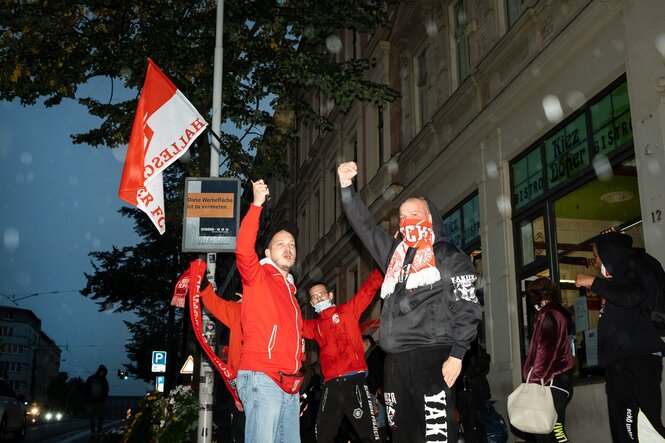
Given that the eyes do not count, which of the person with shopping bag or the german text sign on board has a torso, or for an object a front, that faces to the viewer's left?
the person with shopping bag

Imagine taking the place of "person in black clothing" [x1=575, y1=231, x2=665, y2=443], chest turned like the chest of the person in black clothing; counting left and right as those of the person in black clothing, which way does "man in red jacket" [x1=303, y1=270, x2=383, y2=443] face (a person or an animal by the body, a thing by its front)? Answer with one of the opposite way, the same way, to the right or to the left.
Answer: to the left

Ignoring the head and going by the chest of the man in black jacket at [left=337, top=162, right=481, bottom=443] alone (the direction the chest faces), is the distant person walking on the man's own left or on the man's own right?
on the man's own right

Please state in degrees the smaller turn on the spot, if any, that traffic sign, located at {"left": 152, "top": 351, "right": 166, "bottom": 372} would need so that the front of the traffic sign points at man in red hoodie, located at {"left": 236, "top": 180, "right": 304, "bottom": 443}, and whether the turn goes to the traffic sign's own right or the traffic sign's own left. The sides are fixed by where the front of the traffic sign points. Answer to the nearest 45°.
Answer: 0° — it already faces them

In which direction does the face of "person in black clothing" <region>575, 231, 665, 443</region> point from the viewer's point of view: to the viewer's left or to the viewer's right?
to the viewer's left

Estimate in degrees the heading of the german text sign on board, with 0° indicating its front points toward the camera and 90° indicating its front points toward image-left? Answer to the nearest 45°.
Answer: approximately 0°

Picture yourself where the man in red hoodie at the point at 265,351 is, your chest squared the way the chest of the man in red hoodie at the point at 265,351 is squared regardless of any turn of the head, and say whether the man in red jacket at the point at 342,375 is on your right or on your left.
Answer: on your left

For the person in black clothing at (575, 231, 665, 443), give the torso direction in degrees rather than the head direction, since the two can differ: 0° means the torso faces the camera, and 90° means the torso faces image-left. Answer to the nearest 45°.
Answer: approximately 90°

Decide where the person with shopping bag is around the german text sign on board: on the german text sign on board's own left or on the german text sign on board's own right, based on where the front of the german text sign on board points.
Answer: on the german text sign on board's own left

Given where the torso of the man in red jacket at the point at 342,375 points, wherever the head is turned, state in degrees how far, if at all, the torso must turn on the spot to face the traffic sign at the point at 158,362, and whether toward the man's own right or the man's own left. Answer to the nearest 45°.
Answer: approximately 180°

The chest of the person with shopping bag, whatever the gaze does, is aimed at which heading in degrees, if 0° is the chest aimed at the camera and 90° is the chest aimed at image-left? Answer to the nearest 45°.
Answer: approximately 90°
